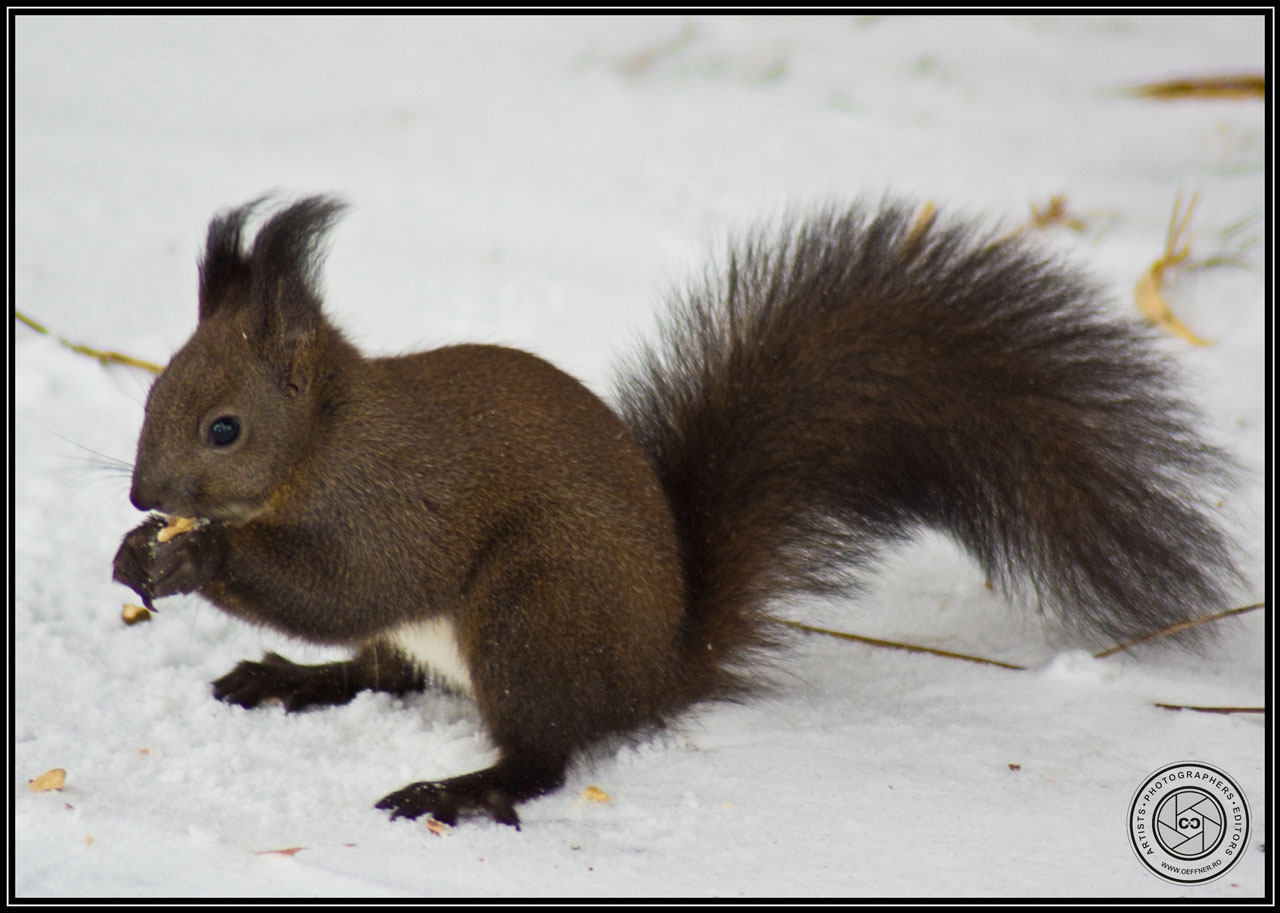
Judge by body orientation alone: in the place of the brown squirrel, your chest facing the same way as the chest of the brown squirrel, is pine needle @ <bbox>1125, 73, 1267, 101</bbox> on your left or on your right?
on your right

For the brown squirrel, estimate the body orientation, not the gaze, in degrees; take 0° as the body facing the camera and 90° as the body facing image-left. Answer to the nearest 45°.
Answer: approximately 90°
